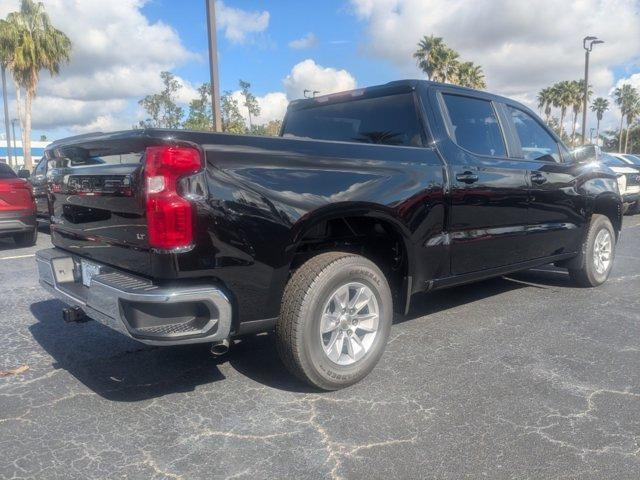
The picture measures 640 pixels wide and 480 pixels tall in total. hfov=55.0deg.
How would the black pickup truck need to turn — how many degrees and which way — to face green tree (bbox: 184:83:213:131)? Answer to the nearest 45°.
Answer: approximately 45° to its left

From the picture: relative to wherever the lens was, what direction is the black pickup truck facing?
facing away from the viewer and to the right of the viewer

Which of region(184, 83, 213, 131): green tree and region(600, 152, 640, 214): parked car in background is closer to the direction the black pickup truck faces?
the parked car in background

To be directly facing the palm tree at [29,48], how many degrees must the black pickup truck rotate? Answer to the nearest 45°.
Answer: approximately 90° to its left

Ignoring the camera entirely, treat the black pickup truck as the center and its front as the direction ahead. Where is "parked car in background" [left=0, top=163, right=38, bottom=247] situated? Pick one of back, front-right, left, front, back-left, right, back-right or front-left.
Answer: left

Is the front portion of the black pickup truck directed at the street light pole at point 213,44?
no

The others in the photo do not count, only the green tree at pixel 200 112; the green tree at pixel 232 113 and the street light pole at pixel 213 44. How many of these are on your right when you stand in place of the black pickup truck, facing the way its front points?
0

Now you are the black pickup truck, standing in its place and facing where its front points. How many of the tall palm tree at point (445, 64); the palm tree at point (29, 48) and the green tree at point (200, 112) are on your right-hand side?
0

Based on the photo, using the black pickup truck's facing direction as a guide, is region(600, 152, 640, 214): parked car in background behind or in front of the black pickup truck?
in front

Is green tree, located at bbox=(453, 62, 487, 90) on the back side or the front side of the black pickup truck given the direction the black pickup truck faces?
on the front side

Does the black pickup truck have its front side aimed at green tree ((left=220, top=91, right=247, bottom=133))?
no

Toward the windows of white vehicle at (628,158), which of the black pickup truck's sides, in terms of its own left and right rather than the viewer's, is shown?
front
